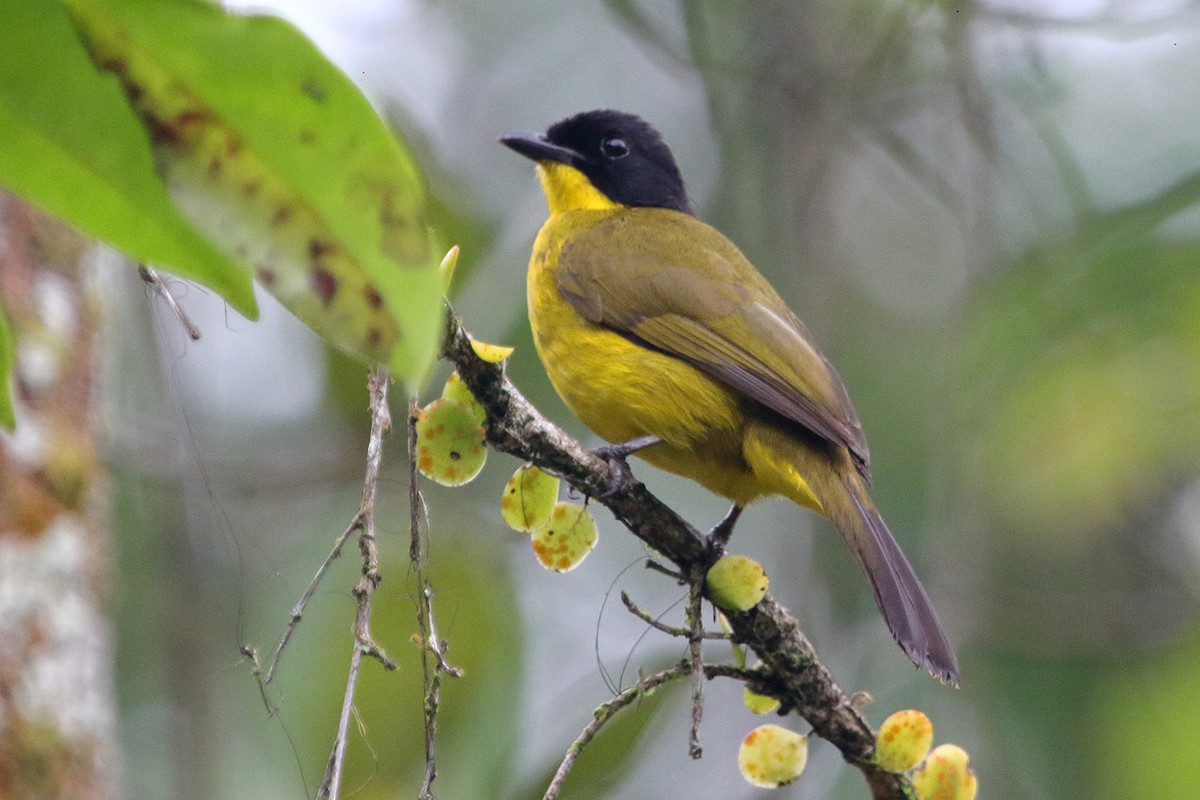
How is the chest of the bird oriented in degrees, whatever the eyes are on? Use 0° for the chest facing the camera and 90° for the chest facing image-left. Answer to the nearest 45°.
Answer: approximately 90°

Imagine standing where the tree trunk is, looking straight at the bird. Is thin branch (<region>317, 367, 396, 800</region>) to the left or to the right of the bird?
right

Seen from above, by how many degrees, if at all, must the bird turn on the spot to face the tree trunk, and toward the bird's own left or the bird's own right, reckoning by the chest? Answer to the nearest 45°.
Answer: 0° — it already faces it
